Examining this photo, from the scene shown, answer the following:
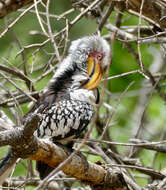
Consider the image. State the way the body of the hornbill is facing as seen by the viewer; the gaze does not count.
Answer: to the viewer's right
